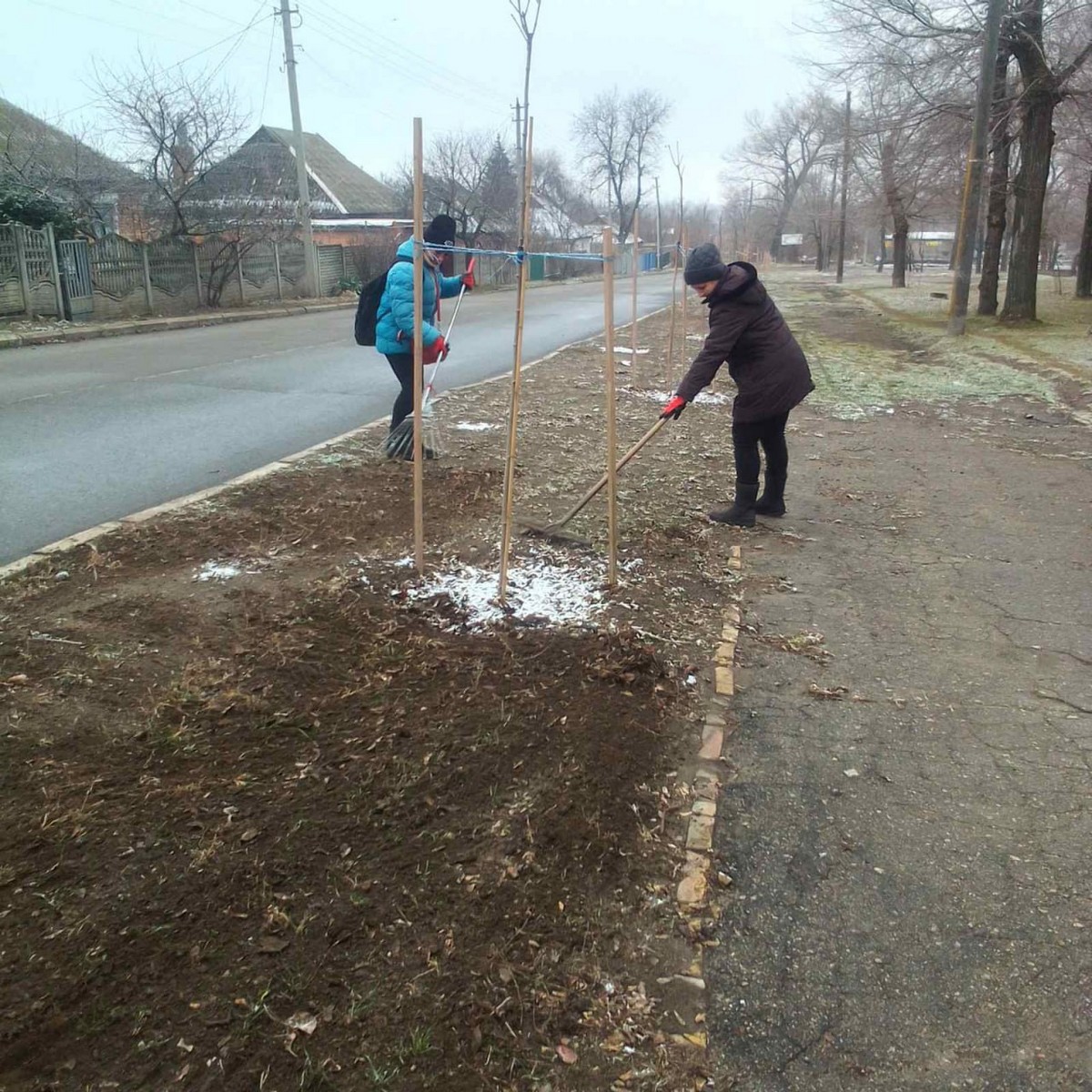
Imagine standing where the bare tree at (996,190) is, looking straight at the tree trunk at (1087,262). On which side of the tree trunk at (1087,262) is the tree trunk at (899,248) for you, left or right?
left

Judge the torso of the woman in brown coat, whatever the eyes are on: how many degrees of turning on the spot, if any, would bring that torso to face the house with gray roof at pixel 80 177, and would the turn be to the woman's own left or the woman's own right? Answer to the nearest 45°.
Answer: approximately 45° to the woman's own right

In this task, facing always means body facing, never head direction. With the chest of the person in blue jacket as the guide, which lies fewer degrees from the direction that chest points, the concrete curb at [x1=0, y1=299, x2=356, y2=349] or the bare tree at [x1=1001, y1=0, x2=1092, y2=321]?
the bare tree

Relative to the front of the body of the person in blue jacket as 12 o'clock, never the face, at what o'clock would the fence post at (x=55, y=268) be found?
The fence post is roughly at 8 o'clock from the person in blue jacket.

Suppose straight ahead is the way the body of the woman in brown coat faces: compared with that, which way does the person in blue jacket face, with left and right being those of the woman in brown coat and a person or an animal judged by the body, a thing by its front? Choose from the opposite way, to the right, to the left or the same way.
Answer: the opposite way

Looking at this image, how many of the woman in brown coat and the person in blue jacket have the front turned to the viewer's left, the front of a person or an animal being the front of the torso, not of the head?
1

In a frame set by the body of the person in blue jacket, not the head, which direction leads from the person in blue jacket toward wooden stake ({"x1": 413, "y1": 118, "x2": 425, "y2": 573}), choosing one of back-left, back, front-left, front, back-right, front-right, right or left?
right

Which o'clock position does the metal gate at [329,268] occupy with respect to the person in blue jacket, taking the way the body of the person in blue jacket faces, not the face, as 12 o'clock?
The metal gate is roughly at 9 o'clock from the person in blue jacket.

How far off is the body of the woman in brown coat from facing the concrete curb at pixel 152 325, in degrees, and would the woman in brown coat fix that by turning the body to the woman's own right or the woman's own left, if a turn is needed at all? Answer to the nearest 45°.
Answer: approximately 45° to the woman's own right

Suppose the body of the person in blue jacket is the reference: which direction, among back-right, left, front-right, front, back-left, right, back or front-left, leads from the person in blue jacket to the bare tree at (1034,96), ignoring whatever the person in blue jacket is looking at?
front-left

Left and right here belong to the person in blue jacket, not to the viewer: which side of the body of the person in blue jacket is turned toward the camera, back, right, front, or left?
right

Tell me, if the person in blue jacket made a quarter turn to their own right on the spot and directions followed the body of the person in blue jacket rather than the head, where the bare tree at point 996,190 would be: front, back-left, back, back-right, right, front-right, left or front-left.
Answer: back-left

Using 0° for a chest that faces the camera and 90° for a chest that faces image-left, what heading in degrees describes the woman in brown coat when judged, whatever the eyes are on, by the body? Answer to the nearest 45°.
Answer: approximately 90°
